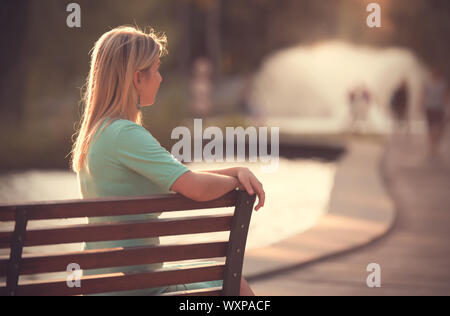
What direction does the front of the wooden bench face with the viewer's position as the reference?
facing away from the viewer and to the left of the viewer

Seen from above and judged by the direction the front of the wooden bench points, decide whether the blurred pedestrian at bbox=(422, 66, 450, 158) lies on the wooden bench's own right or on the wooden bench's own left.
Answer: on the wooden bench's own right

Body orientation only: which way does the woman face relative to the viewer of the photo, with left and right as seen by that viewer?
facing away from the viewer and to the right of the viewer

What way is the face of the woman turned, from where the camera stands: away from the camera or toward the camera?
away from the camera
